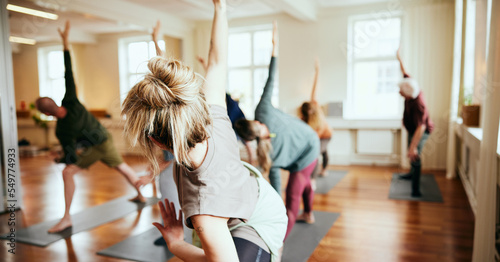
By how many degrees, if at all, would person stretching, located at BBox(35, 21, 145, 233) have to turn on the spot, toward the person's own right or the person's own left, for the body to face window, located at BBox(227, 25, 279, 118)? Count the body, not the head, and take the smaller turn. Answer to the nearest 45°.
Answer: approximately 180°

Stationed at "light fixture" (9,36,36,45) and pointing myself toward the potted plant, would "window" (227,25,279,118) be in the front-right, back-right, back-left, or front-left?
front-left

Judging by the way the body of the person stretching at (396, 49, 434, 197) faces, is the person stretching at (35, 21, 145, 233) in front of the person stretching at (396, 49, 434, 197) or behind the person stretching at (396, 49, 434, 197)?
in front

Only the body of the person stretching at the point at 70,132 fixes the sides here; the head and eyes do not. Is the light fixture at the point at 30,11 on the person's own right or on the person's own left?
on the person's own right

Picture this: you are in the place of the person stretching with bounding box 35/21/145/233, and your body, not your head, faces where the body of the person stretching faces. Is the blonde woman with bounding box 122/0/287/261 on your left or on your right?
on your left

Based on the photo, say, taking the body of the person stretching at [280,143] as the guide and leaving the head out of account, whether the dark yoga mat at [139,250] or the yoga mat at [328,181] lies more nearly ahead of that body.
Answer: the dark yoga mat

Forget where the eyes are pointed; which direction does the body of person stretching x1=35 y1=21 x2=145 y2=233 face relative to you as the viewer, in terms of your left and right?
facing the viewer and to the left of the viewer

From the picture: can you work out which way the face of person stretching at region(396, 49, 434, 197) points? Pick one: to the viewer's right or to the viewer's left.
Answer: to the viewer's left

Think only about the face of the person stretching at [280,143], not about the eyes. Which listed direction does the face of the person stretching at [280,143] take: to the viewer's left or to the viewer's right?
to the viewer's left

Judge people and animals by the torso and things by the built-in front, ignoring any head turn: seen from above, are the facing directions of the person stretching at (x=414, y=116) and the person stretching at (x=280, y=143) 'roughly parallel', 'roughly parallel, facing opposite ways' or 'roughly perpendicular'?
roughly parallel
